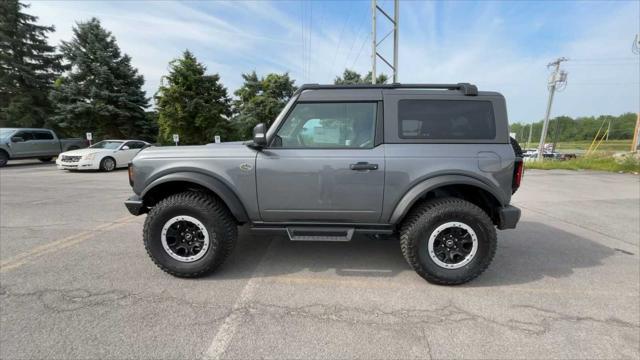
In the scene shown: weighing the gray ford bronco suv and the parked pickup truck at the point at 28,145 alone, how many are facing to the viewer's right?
0

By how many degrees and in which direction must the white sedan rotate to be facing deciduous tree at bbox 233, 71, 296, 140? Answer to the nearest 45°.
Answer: approximately 180°

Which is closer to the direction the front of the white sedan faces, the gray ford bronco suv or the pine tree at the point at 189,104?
the gray ford bronco suv

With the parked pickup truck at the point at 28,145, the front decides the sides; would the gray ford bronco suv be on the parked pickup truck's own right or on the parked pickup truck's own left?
on the parked pickup truck's own left

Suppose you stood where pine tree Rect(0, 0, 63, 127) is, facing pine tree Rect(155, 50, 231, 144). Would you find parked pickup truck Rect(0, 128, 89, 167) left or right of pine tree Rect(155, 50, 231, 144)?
right

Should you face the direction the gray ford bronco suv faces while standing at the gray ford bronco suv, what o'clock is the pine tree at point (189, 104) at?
The pine tree is roughly at 2 o'clock from the gray ford bronco suv.

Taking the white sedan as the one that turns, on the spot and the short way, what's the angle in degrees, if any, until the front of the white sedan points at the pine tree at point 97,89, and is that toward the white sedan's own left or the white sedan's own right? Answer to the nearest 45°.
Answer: approximately 135° to the white sedan's own right

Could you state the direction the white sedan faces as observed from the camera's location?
facing the viewer and to the left of the viewer

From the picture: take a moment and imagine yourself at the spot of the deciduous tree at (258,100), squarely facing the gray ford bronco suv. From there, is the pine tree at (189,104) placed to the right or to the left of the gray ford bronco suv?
right

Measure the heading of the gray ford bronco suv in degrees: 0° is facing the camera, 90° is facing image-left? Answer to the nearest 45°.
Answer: approximately 90°

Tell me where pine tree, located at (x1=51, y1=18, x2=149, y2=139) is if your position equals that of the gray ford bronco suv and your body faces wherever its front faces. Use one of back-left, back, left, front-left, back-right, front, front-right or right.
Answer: front-right

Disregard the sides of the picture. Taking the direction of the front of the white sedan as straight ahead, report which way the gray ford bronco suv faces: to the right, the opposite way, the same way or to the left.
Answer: to the right
